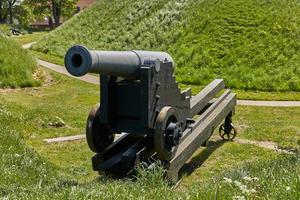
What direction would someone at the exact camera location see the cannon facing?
facing the viewer and to the left of the viewer
